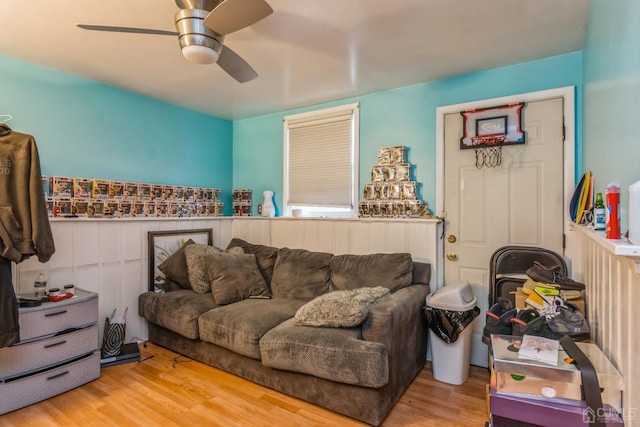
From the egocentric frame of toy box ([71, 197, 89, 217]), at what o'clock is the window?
The window is roughly at 11 o'clock from the toy box.

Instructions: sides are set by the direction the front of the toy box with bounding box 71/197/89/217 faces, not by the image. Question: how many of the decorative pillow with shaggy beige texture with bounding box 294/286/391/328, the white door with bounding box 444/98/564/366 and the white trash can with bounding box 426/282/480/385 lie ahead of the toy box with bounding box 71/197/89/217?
3

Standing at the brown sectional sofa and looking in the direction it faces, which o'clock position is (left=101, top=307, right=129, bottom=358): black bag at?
The black bag is roughly at 2 o'clock from the brown sectional sofa.

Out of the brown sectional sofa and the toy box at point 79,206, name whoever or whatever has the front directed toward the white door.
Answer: the toy box

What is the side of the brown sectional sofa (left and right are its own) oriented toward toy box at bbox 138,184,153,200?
right
